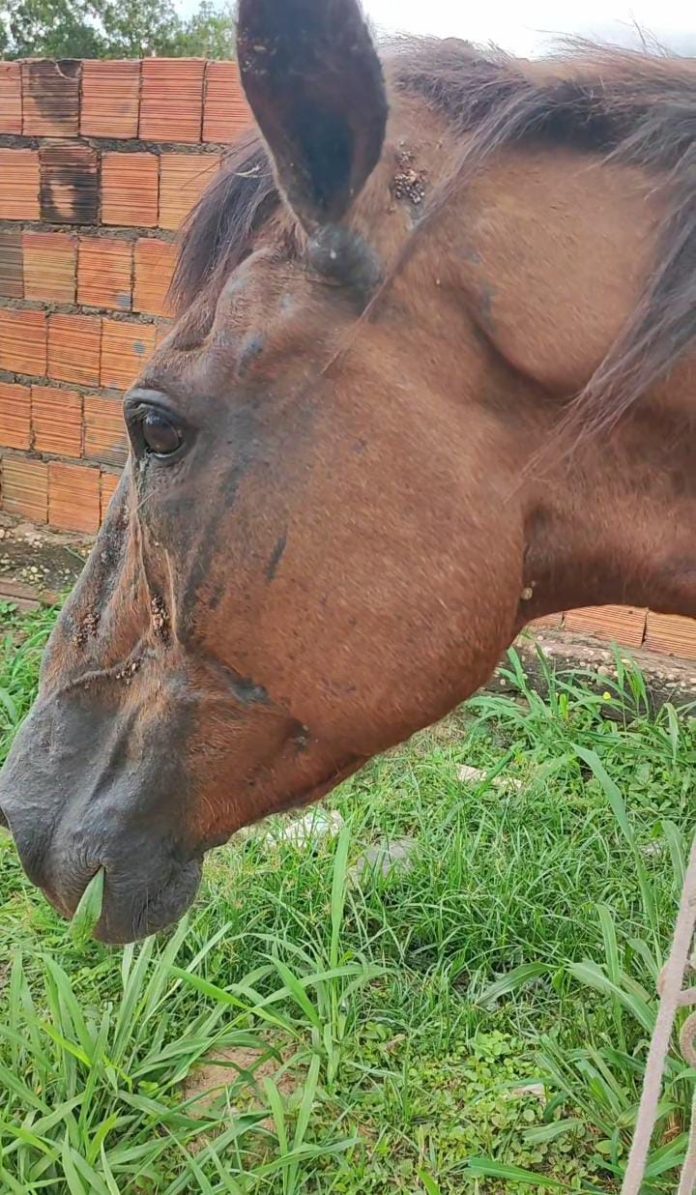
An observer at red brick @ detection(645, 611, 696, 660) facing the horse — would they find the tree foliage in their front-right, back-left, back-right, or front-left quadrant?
back-right

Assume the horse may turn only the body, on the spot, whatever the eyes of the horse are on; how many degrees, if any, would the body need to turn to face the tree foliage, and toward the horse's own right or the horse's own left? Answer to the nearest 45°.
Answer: approximately 90° to the horse's own right

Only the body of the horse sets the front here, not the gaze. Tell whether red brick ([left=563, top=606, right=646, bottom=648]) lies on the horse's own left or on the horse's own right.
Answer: on the horse's own right

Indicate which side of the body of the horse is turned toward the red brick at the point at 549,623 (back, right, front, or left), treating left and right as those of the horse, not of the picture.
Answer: right

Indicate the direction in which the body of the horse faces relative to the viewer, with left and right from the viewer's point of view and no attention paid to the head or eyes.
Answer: facing to the left of the viewer
